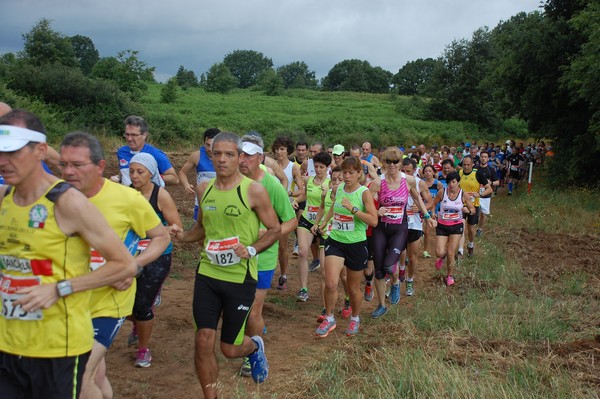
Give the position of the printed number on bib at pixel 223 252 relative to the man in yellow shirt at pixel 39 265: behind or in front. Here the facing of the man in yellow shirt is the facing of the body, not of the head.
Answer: behind

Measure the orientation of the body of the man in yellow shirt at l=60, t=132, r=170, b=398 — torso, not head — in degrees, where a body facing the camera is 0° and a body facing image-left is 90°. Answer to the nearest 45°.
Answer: approximately 45°

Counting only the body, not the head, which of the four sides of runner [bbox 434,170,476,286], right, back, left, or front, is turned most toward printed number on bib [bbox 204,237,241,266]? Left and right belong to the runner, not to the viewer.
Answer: front

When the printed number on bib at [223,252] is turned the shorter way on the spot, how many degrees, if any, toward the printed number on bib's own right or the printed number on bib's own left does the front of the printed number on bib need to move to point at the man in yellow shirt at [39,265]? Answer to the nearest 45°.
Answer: approximately 45° to the printed number on bib's own right

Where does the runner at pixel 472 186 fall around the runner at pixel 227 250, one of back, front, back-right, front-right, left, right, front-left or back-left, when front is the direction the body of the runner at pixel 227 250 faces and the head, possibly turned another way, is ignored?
back

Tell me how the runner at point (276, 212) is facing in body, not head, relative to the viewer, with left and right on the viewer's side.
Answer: facing the viewer and to the left of the viewer

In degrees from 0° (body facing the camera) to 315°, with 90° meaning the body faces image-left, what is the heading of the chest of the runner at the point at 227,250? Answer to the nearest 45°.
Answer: approximately 45°

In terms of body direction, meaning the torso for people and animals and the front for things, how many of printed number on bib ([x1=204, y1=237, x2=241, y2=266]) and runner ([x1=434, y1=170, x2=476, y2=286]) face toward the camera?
2

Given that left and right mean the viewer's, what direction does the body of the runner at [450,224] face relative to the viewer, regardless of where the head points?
facing the viewer

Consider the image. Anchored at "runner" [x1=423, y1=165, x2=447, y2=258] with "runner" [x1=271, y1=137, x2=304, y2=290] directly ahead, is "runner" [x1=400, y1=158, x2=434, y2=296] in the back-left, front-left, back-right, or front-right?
front-left
